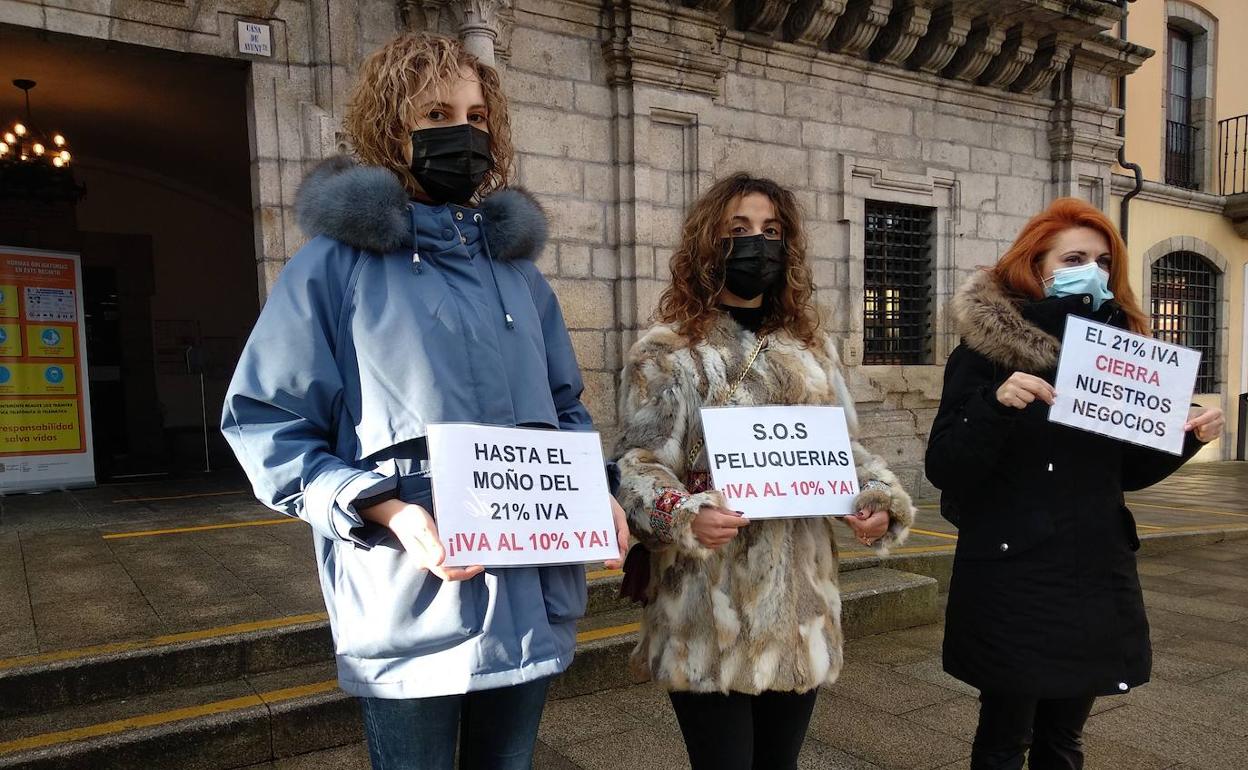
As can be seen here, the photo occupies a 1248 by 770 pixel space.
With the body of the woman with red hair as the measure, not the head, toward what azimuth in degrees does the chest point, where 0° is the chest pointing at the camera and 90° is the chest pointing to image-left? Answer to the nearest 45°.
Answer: approximately 315°

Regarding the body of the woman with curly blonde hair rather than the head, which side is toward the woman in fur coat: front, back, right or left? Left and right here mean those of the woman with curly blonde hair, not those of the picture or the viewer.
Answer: left

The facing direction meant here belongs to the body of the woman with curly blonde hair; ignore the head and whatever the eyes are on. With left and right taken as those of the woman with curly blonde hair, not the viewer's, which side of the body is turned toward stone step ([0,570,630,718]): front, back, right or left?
back

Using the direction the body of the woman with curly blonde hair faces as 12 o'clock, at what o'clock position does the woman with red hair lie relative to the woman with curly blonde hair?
The woman with red hair is roughly at 10 o'clock from the woman with curly blonde hair.

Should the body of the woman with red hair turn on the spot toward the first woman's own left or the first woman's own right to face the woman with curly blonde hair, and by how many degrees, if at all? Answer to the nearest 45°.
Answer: approximately 90° to the first woman's own right

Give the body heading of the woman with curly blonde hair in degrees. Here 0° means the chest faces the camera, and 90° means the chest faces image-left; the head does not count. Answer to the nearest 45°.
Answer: approximately 315°

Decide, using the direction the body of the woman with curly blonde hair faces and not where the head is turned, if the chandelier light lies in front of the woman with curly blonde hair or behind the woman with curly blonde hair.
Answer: behind

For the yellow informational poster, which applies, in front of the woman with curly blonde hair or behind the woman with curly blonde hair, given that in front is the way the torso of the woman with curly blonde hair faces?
behind
